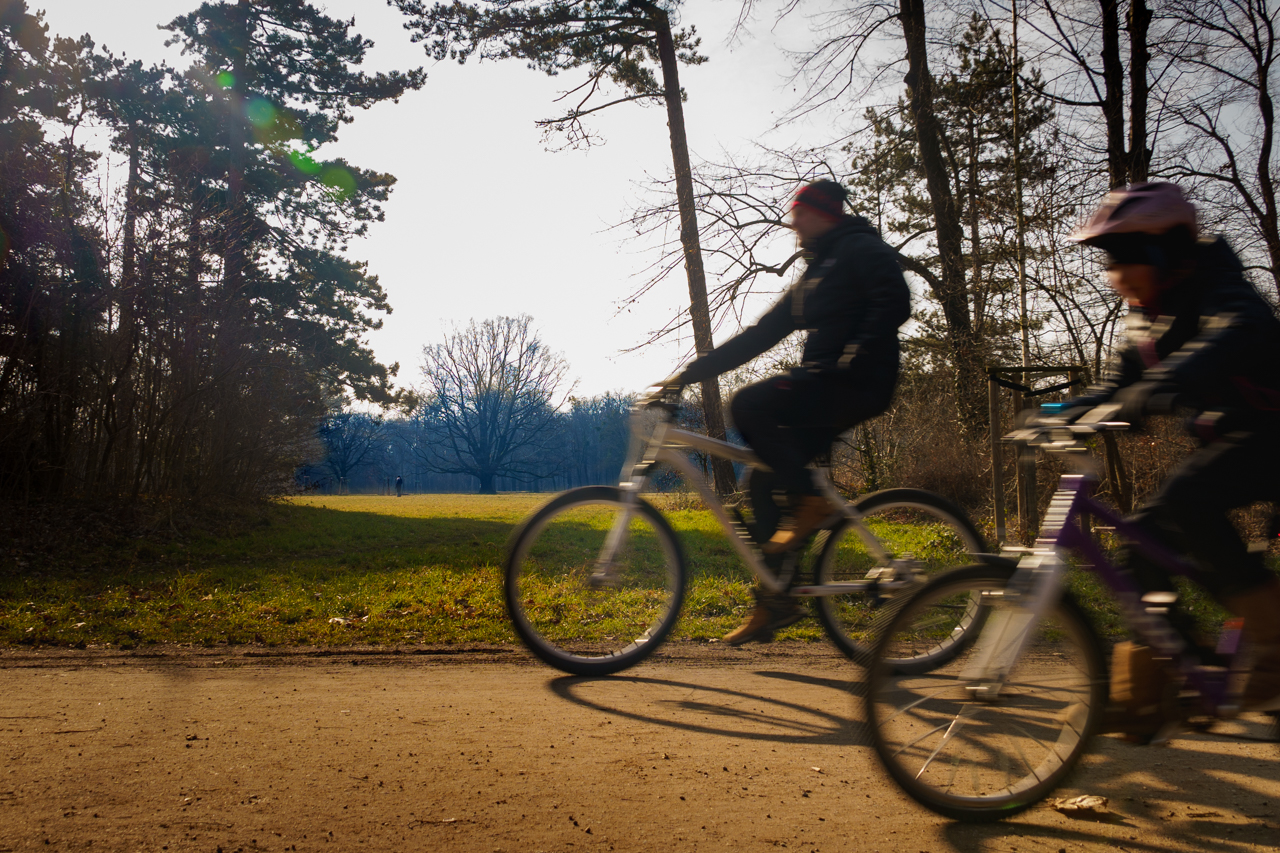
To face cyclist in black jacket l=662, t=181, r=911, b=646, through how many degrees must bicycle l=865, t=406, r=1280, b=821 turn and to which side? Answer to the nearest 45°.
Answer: approximately 45° to its right

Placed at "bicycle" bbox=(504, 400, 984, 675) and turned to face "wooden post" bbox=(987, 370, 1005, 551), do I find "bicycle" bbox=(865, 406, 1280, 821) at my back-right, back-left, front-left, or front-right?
back-right

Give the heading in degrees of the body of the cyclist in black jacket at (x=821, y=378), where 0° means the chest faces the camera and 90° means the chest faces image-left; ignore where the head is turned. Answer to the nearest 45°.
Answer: approximately 90°

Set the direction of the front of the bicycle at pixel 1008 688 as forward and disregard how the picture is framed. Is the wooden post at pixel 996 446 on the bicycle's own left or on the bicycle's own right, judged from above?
on the bicycle's own right

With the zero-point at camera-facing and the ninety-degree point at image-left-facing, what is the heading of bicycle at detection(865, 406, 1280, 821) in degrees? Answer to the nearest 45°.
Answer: approximately 90°

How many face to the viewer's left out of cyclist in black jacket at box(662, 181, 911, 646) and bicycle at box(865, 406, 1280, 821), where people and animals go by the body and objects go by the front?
2

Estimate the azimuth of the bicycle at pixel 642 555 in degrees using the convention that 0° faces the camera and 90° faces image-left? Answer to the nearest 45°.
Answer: approximately 90°

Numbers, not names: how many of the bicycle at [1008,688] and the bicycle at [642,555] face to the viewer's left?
2
